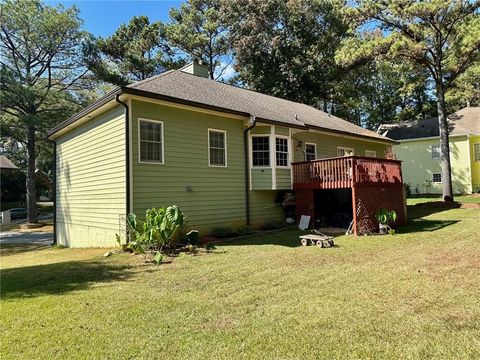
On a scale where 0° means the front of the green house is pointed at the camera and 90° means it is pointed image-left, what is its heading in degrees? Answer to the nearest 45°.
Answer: approximately 135°

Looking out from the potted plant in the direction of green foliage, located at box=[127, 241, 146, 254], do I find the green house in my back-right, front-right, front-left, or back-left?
front-right

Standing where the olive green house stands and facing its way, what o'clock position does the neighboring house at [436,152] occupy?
The neighboring house is roughly at 3 o'clock from the olive green house.
